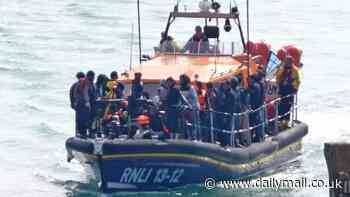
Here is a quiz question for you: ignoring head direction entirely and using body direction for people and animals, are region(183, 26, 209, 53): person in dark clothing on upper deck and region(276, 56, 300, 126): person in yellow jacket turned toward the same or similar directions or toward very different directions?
same or similar directions

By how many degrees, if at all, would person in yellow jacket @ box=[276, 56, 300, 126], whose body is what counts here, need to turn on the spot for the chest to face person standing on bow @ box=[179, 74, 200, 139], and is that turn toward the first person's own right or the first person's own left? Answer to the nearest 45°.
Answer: approximately 45° to the first person's own right

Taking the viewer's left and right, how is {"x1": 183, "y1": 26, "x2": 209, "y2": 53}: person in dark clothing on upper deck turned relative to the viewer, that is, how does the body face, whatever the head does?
facing the viewer

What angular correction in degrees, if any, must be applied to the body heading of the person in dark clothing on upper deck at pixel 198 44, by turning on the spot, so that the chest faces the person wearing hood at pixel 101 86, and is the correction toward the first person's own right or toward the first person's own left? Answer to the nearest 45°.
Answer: approximately 45° to the first person's own right

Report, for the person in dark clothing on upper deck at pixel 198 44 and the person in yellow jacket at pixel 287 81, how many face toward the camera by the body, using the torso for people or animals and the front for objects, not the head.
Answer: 2

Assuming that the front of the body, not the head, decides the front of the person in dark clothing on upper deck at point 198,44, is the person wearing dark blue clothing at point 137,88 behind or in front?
in front

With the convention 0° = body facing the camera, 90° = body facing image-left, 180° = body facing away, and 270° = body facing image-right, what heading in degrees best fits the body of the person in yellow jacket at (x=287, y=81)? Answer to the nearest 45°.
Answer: approximately 0°

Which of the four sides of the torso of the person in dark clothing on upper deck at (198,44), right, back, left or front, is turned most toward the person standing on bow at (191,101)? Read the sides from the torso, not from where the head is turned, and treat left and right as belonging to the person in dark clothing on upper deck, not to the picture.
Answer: front

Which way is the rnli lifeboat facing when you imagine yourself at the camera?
facing the viewer and to the left of the viewer
